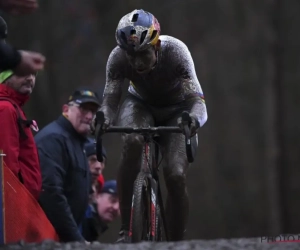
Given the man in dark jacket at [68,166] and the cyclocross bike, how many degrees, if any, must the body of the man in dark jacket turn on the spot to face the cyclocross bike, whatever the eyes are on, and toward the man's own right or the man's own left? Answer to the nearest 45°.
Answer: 0° — they already face it

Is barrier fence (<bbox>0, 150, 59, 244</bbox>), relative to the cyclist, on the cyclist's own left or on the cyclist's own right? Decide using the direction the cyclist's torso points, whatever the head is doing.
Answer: on the cyclist's own right

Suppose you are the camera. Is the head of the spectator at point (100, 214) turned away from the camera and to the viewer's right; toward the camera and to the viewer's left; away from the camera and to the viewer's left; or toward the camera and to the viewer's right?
toward the camera and to the viewer's right

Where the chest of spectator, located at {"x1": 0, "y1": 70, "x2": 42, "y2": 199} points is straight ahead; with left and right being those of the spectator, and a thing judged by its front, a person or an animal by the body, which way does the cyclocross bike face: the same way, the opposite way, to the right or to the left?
to the right

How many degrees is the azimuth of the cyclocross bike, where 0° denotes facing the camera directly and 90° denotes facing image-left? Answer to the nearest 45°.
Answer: approximately 0°

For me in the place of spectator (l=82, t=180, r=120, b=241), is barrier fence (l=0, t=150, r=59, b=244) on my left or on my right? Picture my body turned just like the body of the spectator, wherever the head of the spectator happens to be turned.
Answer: on my right

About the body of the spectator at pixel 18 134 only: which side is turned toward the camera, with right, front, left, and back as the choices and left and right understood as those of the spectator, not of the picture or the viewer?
right

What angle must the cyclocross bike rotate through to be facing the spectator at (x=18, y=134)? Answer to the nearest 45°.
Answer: approximately 90° to its right
